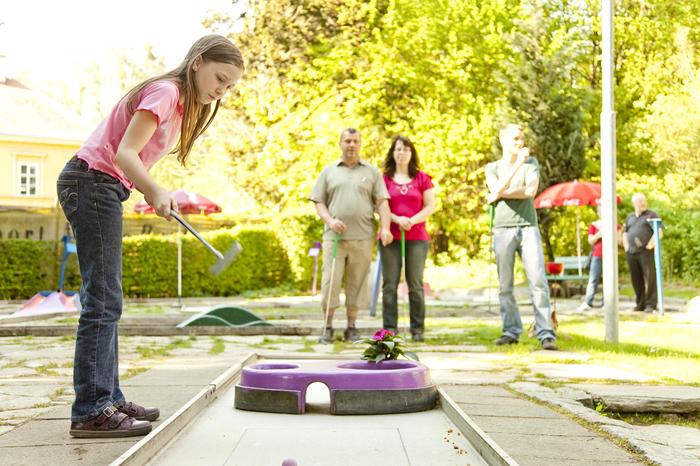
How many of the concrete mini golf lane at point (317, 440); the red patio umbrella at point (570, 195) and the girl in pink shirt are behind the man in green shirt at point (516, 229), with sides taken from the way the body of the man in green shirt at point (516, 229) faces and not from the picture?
1

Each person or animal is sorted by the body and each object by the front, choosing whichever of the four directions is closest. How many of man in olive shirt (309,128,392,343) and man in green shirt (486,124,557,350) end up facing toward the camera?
2

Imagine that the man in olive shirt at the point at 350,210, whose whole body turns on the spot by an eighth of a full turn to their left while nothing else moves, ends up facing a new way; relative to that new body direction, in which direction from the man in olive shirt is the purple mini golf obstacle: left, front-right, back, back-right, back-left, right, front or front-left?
front-right

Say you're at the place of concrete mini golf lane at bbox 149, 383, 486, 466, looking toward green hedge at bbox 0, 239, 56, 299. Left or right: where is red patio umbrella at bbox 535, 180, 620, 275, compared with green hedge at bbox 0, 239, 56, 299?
right

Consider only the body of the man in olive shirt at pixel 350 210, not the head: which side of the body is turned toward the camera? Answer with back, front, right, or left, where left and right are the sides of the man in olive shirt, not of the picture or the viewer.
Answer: front

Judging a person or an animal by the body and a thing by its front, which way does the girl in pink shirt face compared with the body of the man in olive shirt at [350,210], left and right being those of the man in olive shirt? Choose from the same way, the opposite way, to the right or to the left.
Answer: to the left

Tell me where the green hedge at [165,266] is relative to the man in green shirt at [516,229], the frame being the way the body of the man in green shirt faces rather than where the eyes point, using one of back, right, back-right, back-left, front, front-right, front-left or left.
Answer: back-right

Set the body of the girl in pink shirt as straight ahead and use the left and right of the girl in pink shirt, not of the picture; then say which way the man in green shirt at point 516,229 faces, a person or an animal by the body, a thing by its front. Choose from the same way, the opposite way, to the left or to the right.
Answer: to the right

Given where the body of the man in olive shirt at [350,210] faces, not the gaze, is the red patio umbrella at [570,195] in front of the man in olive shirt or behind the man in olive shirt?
behind

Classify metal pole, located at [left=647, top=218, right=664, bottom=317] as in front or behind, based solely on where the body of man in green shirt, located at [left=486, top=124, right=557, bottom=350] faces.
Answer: behind

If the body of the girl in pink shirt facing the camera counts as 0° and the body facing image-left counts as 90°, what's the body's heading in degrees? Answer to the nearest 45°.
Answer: approximately 270°

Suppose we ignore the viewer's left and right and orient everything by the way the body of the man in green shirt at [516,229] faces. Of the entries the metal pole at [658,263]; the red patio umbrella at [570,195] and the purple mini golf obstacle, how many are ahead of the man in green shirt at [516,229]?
1

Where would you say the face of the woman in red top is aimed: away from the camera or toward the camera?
toward the camera

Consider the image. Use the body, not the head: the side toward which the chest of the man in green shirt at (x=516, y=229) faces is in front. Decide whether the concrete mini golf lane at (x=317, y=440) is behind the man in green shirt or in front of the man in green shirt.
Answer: in front

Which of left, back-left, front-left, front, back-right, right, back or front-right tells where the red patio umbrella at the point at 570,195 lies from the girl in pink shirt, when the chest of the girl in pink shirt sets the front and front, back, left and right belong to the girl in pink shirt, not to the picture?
front-left
